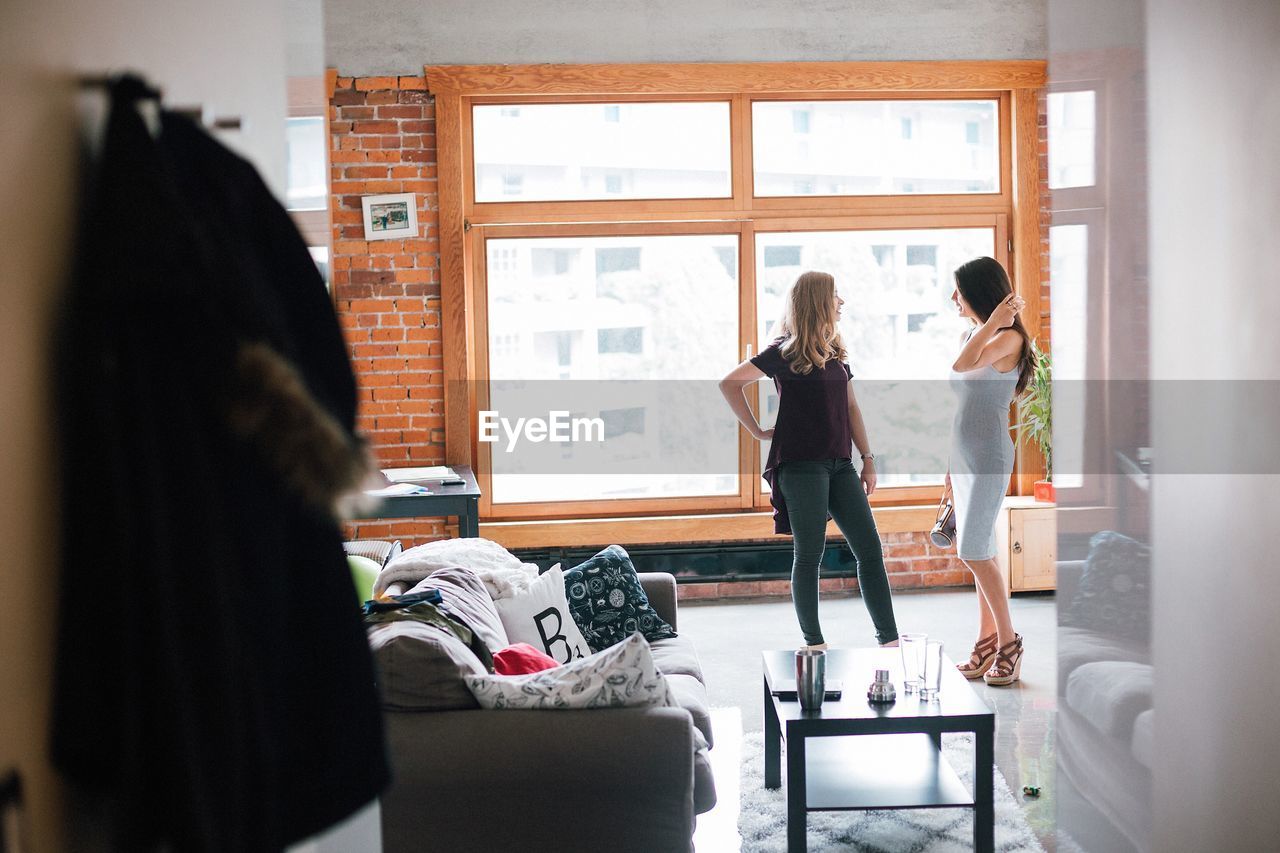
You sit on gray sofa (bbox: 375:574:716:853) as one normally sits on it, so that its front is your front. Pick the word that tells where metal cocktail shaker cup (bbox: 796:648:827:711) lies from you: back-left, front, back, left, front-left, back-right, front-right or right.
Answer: front-left

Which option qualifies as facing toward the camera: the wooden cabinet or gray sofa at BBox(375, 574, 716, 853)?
the wooden cabinet

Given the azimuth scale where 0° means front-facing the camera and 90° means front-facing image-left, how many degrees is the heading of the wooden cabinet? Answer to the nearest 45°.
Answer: approximately 0°

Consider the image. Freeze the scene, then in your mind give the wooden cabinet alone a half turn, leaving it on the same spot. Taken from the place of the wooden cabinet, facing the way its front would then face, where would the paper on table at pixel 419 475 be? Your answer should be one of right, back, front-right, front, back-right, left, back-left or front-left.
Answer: back-left

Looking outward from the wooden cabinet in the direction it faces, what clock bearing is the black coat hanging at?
The black coat hanging is roughly at 12 o'clock from the wooden cabinet.

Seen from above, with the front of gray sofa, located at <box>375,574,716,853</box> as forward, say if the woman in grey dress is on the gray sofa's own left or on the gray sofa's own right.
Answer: on the gray sofa's own left

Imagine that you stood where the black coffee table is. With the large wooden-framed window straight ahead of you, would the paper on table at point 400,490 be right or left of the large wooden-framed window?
left

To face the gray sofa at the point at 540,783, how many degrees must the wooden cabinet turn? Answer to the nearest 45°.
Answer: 0° — it already faces it

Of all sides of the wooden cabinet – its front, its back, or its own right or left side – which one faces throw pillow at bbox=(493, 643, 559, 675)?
front

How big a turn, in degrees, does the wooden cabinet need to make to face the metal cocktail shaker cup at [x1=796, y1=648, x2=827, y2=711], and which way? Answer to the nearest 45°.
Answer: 0° — it already faces it

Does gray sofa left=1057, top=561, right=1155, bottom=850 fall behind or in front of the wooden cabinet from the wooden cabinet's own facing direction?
in front

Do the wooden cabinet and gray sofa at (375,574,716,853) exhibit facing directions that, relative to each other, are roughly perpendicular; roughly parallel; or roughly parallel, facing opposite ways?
roughly perpendicular

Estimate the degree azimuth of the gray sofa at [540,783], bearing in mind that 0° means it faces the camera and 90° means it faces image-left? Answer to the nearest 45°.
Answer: approximately 270°

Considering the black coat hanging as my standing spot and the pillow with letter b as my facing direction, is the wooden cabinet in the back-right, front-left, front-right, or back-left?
front-right

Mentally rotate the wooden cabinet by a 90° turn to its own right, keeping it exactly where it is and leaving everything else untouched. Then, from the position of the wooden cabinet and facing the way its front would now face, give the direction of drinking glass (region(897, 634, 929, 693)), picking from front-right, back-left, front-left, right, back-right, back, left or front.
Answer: left

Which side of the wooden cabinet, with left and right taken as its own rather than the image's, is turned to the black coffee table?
front

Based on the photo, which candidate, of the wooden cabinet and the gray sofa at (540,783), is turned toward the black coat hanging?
the wooden cabinet

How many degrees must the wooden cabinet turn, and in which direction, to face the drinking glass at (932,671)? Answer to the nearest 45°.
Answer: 0° — it already faces it
